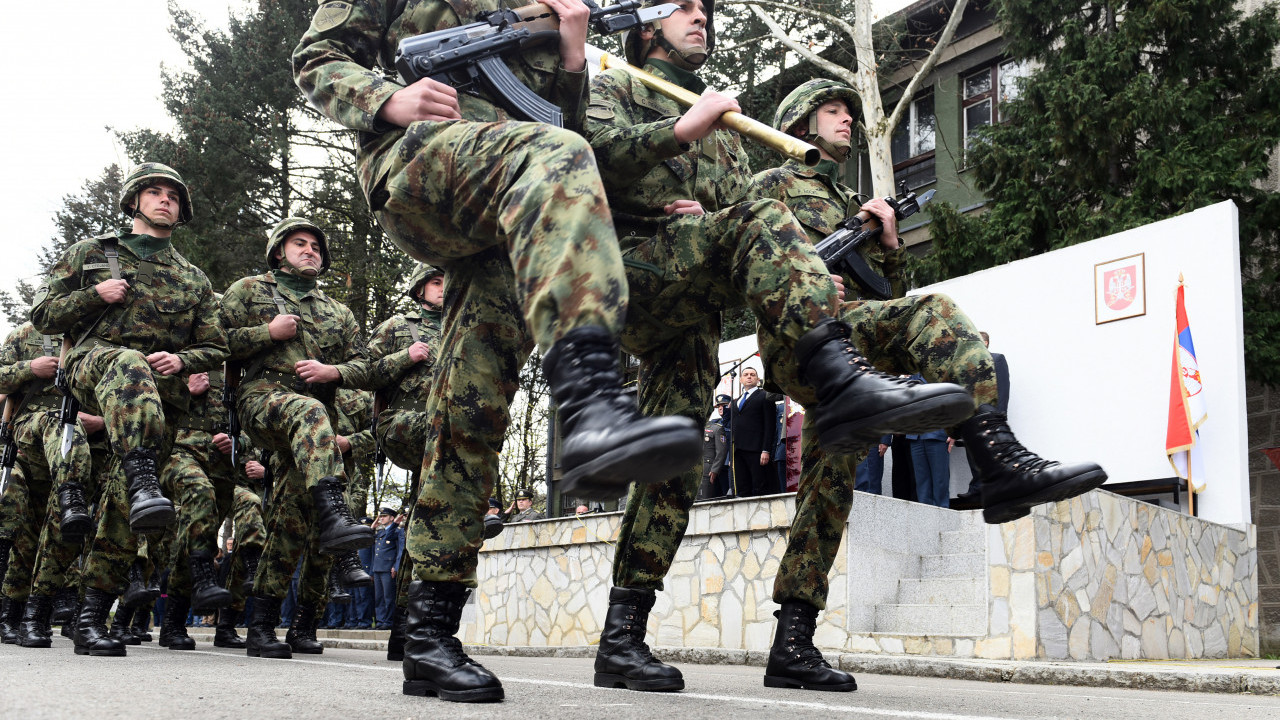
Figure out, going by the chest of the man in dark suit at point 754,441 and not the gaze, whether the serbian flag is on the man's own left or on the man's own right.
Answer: on the man's own left

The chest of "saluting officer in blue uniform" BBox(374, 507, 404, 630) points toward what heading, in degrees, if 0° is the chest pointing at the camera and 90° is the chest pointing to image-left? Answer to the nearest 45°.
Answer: approximately 45°

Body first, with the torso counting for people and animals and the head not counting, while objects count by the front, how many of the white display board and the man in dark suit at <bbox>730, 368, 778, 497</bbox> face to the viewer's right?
0

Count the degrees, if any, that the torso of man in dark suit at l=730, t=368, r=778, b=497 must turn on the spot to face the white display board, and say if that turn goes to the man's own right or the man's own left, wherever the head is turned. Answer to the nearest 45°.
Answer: approximately 90° to the man's own left

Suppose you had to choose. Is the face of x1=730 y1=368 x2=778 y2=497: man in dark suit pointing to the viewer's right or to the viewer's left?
to the viewer's left

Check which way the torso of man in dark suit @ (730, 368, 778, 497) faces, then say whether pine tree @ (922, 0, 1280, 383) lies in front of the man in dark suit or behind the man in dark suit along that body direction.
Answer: behind

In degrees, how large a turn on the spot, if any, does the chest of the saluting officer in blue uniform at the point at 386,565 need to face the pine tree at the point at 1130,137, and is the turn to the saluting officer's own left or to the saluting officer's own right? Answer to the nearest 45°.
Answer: approximately 90° to the saluting officer's own left

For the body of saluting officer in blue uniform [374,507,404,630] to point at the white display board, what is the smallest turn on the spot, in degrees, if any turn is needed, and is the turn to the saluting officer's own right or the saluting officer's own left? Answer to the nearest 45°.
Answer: approximately 90° to the saluting officer's own left

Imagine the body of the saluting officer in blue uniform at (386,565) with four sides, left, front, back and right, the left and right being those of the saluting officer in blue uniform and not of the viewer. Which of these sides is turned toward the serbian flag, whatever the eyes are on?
left

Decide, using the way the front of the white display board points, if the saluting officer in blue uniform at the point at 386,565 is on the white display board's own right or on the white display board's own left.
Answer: on the white display board's own right
